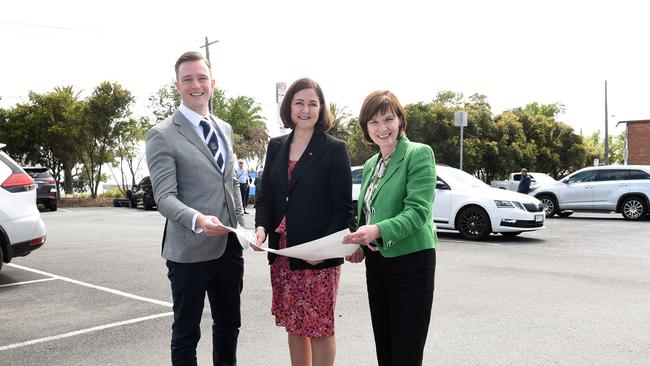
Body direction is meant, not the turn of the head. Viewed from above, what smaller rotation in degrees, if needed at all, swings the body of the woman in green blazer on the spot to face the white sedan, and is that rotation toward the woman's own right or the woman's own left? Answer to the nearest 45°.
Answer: approximately 135° to the woman's own right

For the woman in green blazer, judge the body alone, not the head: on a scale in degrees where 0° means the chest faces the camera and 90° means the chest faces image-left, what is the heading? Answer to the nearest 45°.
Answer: approximately 45°

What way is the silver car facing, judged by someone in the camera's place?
facing to the left of the viewer

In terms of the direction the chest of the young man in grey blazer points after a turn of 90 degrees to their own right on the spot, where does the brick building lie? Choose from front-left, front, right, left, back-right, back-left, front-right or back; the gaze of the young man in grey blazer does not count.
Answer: back

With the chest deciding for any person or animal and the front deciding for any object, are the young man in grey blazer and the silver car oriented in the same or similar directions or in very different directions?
very different directions

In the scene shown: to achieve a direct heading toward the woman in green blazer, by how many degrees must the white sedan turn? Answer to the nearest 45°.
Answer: approximately 45° to its right

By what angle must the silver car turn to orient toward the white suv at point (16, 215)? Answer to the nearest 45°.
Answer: approximately 45° to its left
